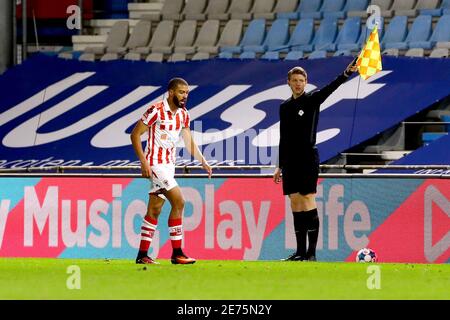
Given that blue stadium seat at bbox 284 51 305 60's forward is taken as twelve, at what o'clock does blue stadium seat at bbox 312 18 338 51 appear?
blue stadium seat at bbox 312 18 338 51 is roughly at 7 o'clock from blue stadium seat at bbox 284 51 305 60.

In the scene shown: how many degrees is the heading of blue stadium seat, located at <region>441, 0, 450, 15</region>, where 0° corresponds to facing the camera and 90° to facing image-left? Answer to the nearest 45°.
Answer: approximately 45°

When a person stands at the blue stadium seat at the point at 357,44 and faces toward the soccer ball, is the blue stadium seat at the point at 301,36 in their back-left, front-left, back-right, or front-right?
back-right
